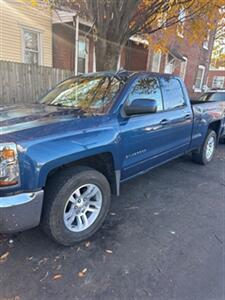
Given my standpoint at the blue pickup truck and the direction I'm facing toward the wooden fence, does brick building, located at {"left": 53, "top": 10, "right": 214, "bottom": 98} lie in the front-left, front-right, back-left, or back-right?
front-right

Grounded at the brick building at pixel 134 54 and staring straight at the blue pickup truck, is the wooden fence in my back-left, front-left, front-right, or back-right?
front-right

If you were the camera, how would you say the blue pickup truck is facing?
facing the viewer and to the left of the viewer

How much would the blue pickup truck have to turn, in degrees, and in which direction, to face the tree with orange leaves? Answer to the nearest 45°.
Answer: approximately 135° to its right

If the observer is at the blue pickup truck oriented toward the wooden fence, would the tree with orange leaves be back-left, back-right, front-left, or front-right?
front-right

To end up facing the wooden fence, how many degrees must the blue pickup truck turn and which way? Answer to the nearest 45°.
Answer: approximately 90° to its right

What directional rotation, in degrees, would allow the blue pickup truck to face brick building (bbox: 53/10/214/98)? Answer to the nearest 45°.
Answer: approximately 135° to its right
